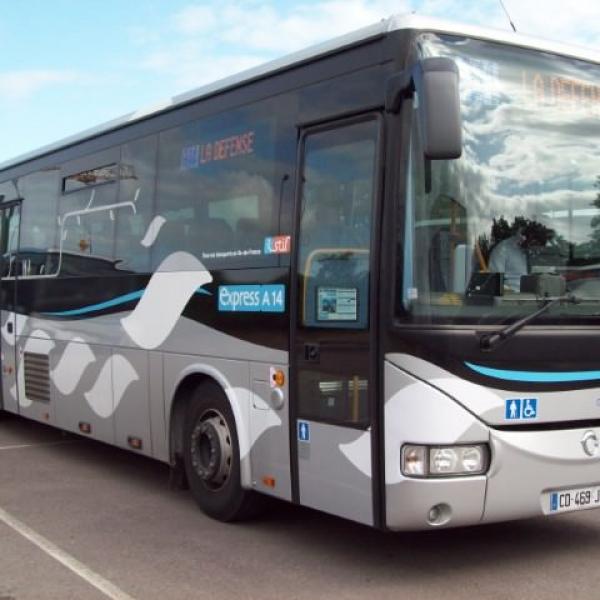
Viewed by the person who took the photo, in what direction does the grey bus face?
facing the viewer and to the right of the viewer
